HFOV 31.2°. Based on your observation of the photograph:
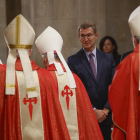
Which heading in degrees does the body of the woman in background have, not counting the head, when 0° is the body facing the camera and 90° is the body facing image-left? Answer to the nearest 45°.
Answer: approximately 45°

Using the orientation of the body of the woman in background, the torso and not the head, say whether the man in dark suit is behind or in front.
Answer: in front

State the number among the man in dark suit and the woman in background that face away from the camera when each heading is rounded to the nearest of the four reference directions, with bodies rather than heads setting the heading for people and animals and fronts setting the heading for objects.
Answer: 0

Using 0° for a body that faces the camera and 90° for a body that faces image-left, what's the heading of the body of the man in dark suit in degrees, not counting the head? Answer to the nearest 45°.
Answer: approximately 0°

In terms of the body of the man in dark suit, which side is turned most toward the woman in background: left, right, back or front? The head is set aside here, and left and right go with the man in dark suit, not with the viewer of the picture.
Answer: back
